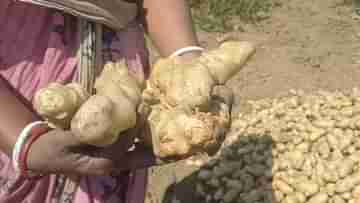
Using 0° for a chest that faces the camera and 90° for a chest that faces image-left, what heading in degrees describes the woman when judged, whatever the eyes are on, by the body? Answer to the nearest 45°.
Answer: approximately 315°

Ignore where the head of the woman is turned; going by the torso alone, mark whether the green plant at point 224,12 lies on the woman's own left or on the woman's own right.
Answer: on the woman's own left
